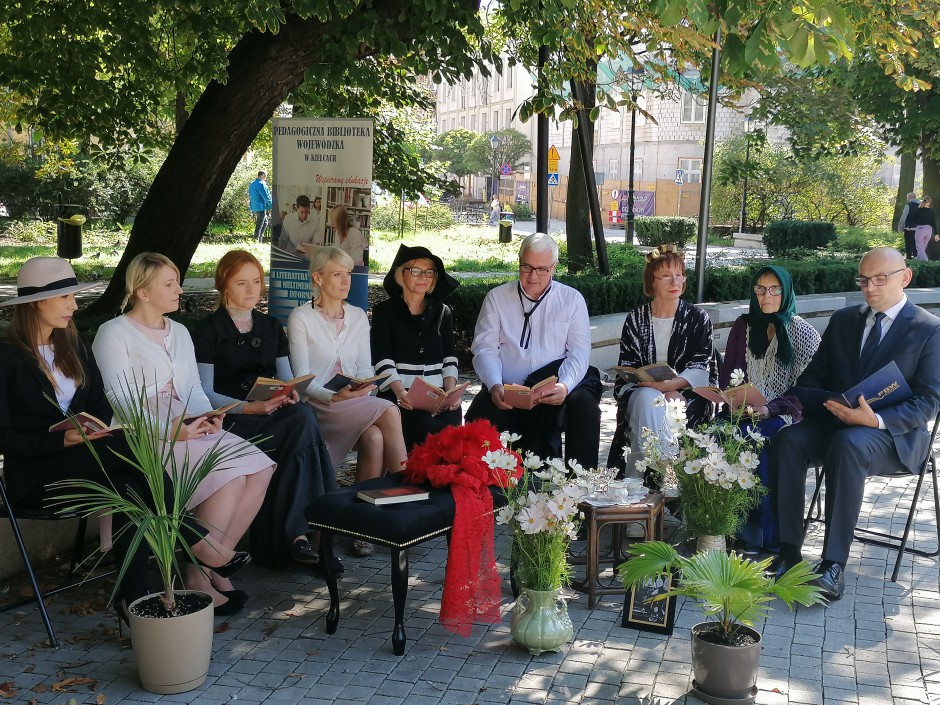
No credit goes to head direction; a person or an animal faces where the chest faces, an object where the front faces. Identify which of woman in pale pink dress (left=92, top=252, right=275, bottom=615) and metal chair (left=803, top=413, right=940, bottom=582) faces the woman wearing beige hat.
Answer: the metal chair

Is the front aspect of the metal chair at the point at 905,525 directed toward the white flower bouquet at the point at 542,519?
yes

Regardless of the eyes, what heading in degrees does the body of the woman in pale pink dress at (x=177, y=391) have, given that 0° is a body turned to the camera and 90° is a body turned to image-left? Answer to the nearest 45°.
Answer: approximately 315°

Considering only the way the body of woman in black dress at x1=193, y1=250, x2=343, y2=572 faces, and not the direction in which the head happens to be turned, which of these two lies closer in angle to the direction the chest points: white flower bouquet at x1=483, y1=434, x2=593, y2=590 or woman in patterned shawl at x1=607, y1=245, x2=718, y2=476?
the white flower bouquet

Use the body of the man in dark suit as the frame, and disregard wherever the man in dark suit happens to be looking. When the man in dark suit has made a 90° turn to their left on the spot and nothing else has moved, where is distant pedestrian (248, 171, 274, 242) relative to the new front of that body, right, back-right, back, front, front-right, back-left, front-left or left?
back

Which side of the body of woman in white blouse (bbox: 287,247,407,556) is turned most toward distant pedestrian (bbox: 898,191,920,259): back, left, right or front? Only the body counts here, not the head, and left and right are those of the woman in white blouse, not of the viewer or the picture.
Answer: left

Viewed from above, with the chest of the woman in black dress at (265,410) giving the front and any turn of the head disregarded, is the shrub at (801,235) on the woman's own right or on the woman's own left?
on the woman's own left

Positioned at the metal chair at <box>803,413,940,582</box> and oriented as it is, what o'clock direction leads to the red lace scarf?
The red lace scarf is roughly at 12 o'clock from the metal chair.

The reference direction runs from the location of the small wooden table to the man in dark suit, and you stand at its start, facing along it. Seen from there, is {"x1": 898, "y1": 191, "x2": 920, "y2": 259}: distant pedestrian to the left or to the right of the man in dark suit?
left

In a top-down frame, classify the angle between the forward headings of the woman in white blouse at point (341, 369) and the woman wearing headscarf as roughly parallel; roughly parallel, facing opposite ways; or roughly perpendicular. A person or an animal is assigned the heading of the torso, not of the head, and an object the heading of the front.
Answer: roughly perpendicular
